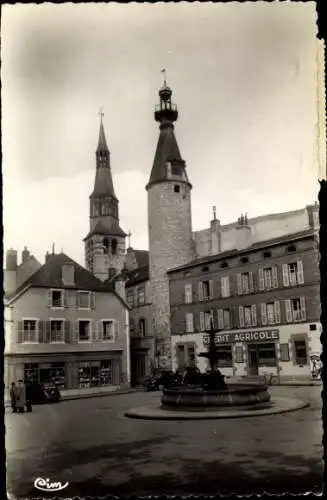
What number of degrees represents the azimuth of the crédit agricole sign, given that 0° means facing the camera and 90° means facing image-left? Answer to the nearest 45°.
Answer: approximately 45°

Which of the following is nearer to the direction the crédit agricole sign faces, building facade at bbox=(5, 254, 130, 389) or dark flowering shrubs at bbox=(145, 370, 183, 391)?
the building facade

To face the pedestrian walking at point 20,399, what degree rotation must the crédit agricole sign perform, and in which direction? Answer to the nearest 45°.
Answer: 0° — it already faces them

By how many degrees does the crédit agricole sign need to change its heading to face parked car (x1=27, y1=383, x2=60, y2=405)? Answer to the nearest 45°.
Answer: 0° — it already faces it

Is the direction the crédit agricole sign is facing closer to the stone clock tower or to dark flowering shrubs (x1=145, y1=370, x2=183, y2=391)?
the dark flowering shrubs

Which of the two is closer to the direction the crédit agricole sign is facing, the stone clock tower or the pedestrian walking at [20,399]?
the pedestrian walking

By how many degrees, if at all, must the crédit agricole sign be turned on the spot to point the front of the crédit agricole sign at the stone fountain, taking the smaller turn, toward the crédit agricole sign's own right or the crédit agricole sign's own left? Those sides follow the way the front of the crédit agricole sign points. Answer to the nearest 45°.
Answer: approximately 45° to the crédit agricole sign's own left

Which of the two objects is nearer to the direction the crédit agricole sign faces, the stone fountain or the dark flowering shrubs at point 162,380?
the stone fountain
